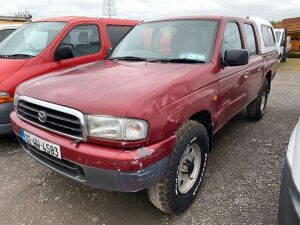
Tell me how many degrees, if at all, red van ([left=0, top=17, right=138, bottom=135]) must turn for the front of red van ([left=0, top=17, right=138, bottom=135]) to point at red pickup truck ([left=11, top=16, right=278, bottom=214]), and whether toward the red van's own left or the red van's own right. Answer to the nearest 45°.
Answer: approximately 45° to the red van's own left

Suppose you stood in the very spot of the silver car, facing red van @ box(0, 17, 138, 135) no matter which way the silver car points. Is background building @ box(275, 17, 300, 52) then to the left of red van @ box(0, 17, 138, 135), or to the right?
right

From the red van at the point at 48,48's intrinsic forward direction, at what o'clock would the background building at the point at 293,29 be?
The background building is roughly at 6 o'clock from the red van.

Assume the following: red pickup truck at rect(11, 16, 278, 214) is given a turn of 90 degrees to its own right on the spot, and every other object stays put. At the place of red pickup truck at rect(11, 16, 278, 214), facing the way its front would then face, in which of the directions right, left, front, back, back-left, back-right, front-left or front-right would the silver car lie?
back

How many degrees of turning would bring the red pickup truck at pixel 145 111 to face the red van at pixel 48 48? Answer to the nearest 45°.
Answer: approximately 90° to its right

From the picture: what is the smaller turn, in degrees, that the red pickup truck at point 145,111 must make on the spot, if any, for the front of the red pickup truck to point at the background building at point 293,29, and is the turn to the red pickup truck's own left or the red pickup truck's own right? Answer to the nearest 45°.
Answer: approximately 180°

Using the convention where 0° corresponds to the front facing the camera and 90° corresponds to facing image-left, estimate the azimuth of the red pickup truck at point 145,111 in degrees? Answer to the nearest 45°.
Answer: approximately 45°
